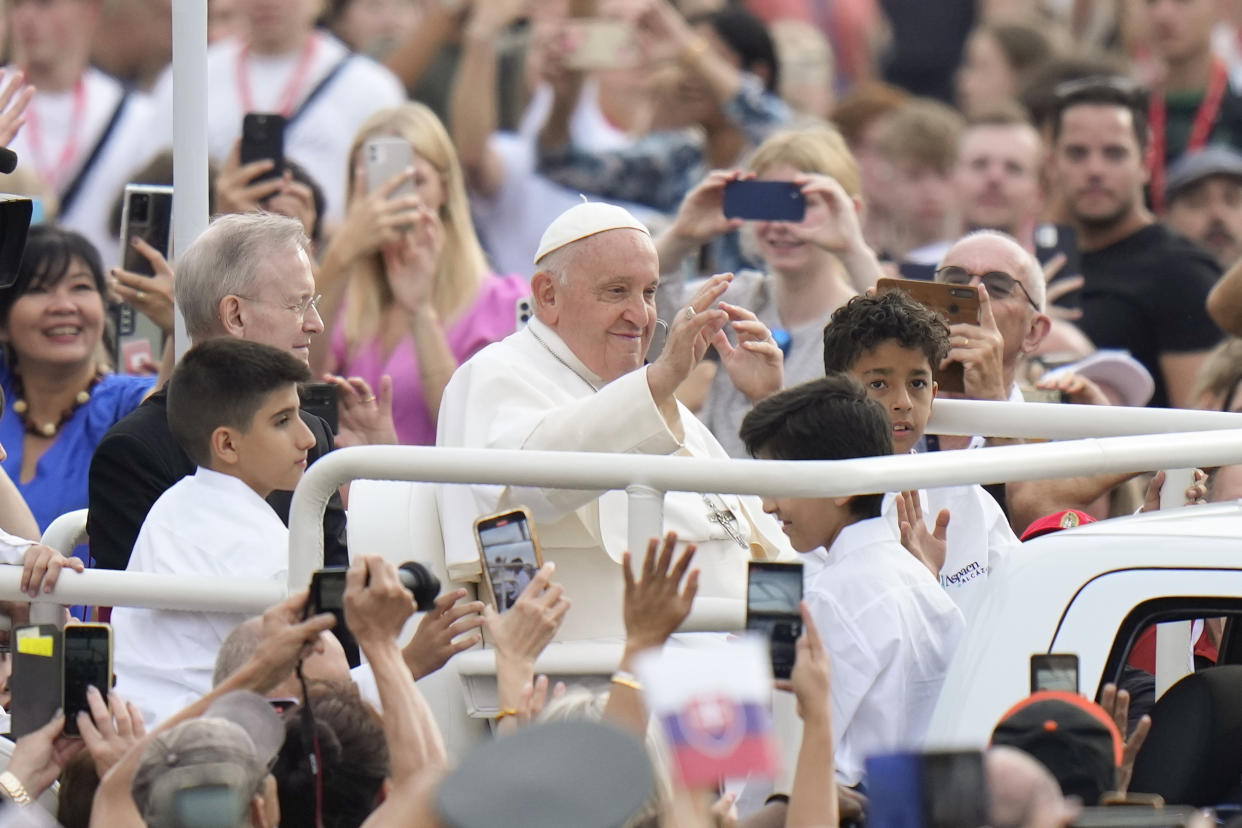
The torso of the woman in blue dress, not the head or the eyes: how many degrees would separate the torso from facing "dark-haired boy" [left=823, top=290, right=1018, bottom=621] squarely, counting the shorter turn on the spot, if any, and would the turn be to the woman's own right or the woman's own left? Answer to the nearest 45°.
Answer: approximately 45° to the woman's own left

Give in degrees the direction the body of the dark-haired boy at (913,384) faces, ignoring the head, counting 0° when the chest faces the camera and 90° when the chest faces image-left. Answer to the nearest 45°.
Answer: approximately 0°

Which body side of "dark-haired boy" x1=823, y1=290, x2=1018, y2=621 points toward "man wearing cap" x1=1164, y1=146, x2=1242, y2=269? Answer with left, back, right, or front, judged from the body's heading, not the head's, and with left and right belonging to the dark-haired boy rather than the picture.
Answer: back

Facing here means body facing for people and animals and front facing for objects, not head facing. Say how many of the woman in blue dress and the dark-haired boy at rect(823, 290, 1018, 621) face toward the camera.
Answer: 2

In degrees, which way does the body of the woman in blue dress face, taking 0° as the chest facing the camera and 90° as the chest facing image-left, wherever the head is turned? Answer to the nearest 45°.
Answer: approximately 0°

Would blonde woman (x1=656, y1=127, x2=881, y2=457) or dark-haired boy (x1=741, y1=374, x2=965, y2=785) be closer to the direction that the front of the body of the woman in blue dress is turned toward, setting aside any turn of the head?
the dark-haired boy

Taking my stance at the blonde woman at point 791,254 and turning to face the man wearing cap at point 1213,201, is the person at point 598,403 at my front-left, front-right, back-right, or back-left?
back-right

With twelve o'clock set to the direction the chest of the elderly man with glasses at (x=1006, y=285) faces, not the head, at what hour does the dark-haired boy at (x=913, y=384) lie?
The dark-haired boy is roughly at 11 o'clock from the elderly man with glasses.

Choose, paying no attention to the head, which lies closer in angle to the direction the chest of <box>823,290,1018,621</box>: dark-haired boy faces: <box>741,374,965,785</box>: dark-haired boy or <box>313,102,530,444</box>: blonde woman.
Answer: the dark-haired boy

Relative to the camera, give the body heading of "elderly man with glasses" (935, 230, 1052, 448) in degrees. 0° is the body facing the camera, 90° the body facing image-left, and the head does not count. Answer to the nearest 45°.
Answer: approximately 45°

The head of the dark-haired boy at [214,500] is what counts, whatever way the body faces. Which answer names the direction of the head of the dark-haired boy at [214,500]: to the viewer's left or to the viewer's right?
to the viewer's right
